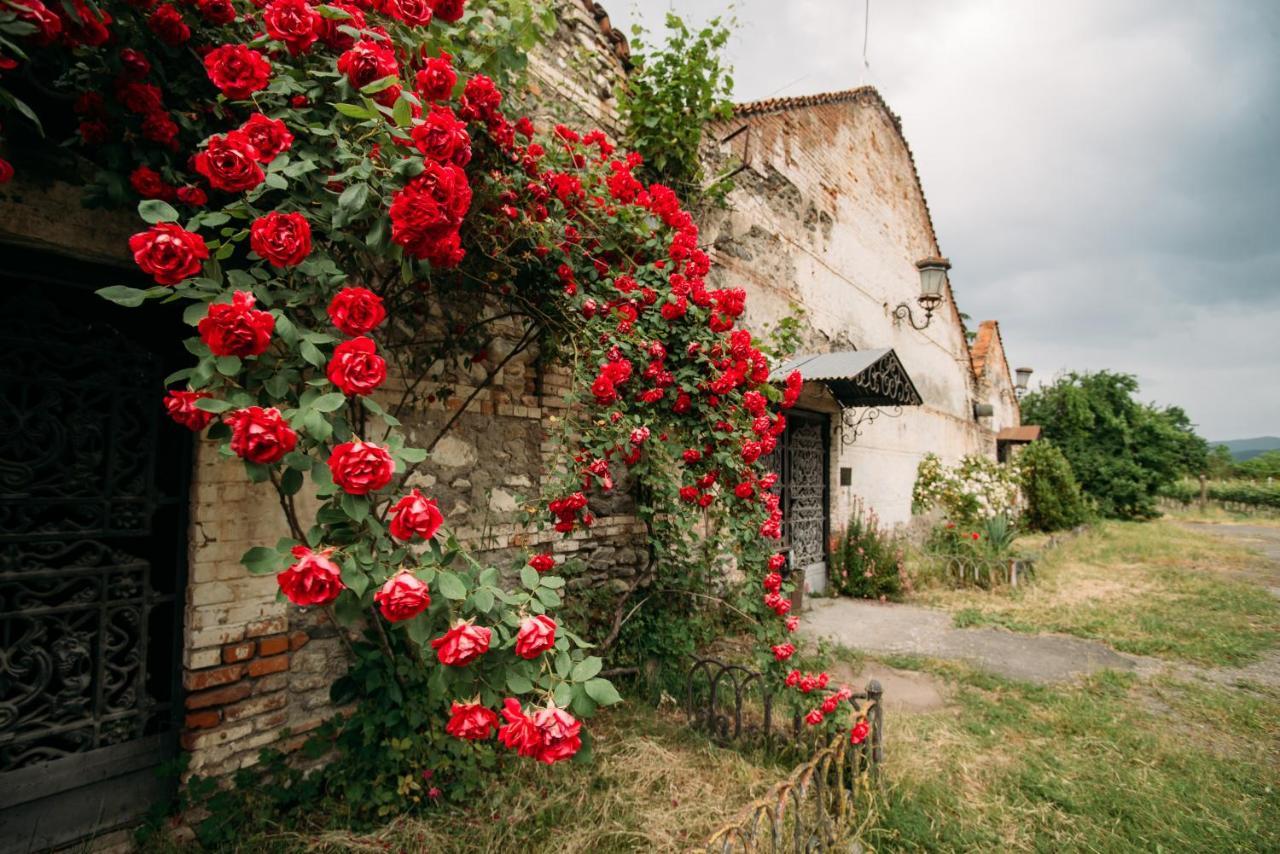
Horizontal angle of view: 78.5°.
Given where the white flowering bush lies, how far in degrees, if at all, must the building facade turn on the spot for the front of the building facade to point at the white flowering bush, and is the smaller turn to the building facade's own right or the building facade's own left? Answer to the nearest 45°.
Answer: approximately 90° to the building facade's own left

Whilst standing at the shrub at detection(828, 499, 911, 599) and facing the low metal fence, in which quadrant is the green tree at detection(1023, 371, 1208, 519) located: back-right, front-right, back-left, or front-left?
back-left

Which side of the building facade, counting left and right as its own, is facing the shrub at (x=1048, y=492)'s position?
left

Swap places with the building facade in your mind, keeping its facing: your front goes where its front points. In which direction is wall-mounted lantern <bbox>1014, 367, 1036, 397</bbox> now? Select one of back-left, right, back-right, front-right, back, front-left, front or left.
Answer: left

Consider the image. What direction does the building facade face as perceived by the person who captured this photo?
facing the viewer and to the right of the viewer
